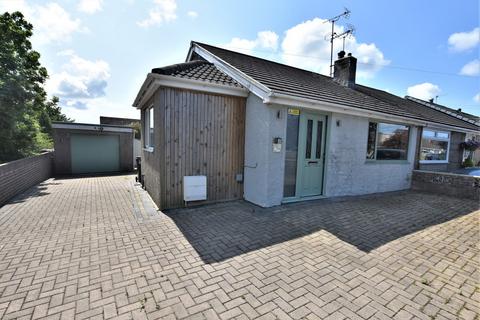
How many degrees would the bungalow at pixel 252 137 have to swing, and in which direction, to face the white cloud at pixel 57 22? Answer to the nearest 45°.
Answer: approximately 135° to its right

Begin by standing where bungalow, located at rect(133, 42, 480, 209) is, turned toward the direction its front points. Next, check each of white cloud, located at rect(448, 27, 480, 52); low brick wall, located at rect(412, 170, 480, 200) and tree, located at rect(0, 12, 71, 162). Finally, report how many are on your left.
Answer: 2

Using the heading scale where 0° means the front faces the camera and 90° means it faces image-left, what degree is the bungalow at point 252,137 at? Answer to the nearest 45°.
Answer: approximately 315°

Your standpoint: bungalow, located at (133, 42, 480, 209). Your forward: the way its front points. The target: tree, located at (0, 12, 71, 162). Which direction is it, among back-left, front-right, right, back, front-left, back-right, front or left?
back-right

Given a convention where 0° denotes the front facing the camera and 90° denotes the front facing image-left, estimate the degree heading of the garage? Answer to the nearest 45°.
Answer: approximately 0°

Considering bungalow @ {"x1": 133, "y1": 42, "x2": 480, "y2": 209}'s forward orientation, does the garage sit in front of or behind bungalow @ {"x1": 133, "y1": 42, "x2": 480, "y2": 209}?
behind

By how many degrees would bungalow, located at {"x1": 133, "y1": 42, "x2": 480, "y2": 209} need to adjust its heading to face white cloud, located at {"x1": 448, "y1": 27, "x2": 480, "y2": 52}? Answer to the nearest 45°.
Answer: approximately 90° to its left
